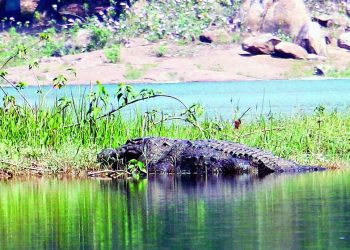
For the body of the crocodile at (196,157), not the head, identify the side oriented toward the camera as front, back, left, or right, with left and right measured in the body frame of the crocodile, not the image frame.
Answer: left
